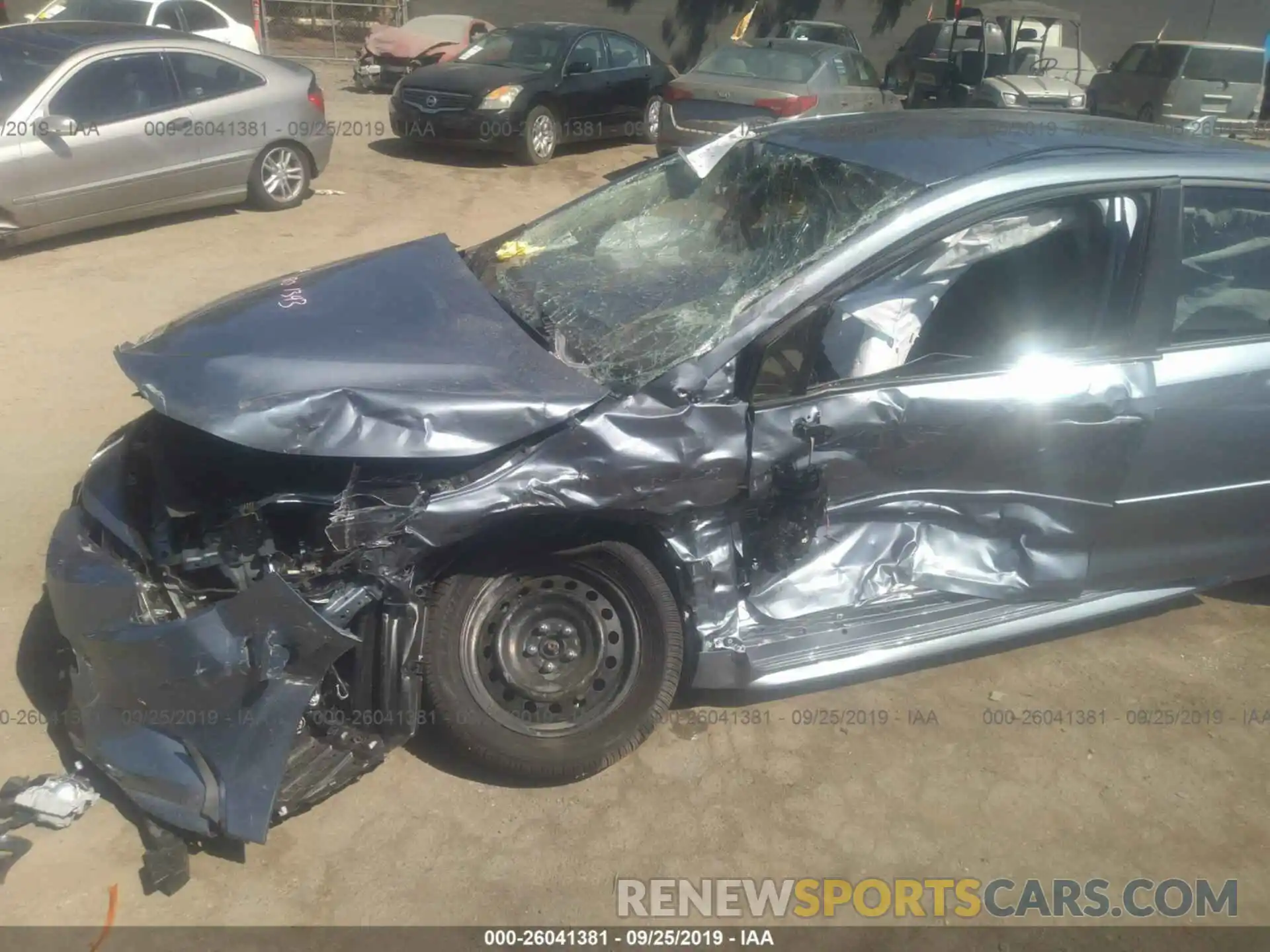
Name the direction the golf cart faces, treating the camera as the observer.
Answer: facing the viewer and to the right of the viewer

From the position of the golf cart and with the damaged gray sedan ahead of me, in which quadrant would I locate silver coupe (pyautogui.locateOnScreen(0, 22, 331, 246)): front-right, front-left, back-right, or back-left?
front-right

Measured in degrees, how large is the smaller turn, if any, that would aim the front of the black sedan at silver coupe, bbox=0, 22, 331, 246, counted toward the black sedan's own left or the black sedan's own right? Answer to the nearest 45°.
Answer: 0° — it already faces it

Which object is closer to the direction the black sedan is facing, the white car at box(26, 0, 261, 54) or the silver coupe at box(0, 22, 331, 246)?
the silver coupe

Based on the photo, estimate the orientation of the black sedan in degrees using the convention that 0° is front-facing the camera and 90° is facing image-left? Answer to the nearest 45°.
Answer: approximately 45°

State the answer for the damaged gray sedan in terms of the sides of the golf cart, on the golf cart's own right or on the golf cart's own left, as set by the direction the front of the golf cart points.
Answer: on the golf cart's own right

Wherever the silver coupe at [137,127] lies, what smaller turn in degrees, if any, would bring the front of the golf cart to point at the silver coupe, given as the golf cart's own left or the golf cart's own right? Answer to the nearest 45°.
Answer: approximately 90° to the golf cart's own right

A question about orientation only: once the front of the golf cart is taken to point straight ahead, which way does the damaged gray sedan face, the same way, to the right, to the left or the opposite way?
to the right

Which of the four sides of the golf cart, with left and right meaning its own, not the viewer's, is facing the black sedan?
right

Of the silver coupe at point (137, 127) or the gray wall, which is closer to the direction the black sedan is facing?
the silver coupe

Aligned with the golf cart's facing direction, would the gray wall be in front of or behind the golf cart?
behind

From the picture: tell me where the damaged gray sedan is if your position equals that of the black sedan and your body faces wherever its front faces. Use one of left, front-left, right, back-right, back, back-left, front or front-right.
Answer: front-left

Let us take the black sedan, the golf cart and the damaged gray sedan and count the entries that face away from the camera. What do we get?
0
